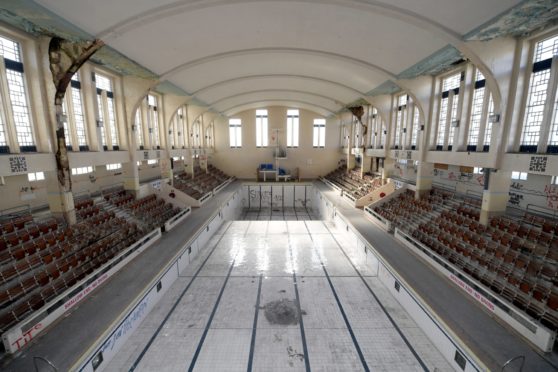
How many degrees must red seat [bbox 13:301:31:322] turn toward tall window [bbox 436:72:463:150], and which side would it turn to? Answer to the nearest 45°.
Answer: approximately 45° to its left

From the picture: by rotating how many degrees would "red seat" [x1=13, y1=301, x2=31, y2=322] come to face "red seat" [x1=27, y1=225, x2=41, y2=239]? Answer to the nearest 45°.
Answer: approximately 135° to its left

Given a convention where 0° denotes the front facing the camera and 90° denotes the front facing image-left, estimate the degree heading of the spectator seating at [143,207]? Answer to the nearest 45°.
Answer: approximately 315°

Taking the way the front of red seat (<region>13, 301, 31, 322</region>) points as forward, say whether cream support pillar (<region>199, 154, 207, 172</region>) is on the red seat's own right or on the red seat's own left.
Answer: on the red seat's own left

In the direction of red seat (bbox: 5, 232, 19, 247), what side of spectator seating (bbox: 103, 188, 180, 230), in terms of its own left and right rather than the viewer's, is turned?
right

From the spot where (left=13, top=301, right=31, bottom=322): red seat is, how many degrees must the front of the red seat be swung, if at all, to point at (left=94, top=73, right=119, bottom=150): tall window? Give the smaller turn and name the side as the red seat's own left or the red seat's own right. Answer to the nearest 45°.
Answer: approximately 90° to the red seat's own left

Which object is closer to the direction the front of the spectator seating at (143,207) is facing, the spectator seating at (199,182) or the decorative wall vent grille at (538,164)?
the decorative wall vent grille

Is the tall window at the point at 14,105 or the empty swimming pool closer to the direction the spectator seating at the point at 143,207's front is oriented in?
the empty swimming pool

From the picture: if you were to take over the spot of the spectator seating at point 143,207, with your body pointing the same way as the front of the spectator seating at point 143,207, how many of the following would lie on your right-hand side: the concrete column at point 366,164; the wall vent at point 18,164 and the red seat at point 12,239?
2
